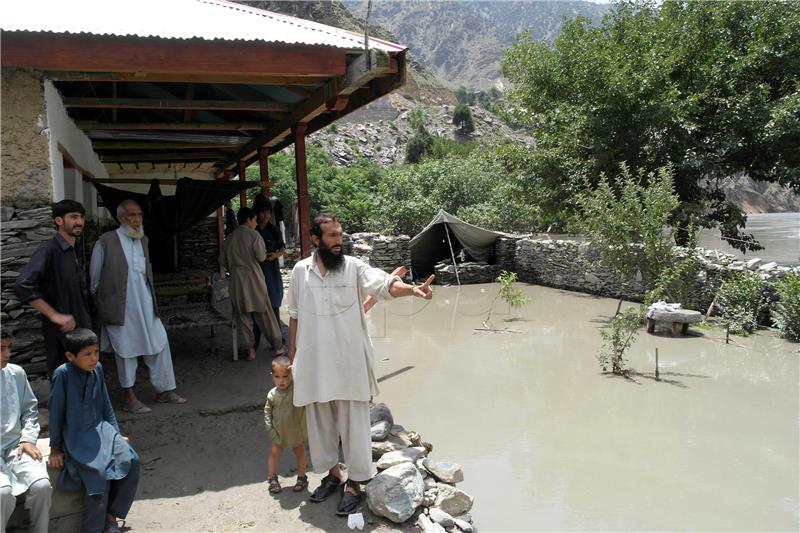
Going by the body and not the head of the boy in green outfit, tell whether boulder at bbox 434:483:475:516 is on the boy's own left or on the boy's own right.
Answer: on the boy's own left

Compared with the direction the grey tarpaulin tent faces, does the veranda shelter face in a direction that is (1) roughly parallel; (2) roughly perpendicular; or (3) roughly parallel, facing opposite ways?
roughly perpendicular

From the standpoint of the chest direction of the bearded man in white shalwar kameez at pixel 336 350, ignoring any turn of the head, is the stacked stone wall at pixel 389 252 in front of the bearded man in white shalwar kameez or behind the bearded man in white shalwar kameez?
behind

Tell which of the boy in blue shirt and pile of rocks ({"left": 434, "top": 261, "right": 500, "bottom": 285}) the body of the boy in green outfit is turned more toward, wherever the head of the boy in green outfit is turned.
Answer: the boy in blue shirt

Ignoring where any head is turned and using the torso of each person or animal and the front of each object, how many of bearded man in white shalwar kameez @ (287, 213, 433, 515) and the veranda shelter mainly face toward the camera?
1

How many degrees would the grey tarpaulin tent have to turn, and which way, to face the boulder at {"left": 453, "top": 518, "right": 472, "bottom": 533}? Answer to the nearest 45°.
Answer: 0° — it already faces it
